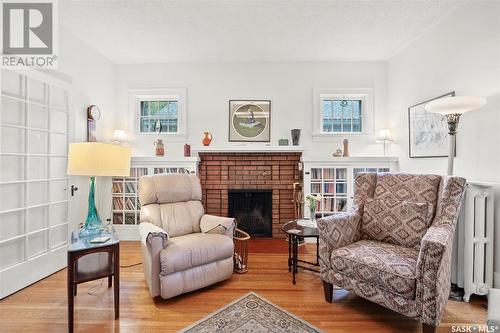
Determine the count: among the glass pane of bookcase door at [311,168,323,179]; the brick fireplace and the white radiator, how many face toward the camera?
2

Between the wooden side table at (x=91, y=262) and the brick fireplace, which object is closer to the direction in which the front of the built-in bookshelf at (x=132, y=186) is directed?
the wooden side table

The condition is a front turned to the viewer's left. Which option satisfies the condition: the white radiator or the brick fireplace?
the white radiator

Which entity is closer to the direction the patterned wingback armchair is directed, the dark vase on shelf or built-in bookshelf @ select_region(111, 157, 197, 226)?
the built-in bookshelf

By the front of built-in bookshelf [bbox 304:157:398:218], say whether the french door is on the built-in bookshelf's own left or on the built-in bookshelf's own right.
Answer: on the built-in bookshelf's own right

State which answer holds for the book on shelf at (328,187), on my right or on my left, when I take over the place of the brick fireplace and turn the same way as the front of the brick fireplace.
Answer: on my left

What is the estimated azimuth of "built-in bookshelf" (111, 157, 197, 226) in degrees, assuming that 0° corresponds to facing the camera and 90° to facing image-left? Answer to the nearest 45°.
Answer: approximately 0°
